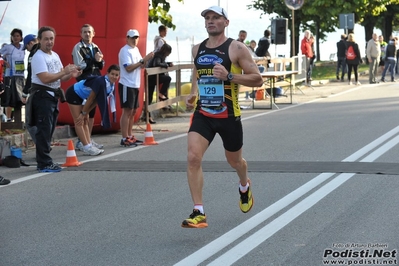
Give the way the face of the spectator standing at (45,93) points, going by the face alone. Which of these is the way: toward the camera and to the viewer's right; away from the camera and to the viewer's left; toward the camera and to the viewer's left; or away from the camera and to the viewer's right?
toward the camera and to the viewer's right

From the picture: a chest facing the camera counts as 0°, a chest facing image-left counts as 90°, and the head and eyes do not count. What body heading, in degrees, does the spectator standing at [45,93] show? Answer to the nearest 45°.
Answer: approximately 315°

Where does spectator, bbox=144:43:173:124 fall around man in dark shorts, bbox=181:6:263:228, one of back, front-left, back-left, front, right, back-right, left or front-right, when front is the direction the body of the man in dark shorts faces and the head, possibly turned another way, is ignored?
back-right

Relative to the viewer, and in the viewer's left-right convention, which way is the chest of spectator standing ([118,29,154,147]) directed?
facing the viewer and to the right of the viewer

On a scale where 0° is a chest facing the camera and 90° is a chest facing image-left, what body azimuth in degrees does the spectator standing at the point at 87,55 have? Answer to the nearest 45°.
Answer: approximately 315°

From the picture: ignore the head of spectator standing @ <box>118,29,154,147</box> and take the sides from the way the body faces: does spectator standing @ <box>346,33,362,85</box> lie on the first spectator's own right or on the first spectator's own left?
on the first spectator's own left

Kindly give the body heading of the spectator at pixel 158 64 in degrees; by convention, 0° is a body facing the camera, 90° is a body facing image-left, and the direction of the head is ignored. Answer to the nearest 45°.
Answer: approximately 315°
